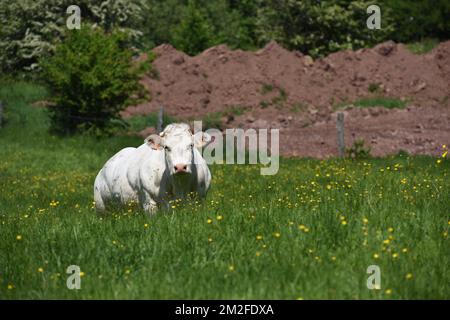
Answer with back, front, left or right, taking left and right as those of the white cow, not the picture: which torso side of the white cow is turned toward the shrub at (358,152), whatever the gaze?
left

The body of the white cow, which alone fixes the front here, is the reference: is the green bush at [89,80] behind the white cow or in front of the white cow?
behind

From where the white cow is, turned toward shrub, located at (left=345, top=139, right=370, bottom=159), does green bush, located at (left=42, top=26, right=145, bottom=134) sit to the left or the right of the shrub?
left

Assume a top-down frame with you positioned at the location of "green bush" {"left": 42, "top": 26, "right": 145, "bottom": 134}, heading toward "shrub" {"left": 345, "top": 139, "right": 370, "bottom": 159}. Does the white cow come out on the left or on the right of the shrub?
right

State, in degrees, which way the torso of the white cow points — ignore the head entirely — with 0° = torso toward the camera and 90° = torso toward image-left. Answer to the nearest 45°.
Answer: approximately 315°
